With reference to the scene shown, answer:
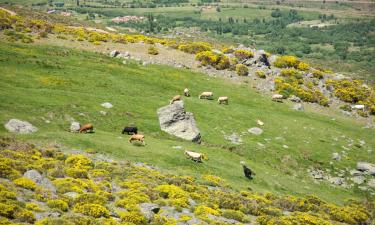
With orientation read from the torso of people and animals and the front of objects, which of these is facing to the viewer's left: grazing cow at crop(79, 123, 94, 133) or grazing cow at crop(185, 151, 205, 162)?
grazing cow at crop(79, 123, 94, 133)

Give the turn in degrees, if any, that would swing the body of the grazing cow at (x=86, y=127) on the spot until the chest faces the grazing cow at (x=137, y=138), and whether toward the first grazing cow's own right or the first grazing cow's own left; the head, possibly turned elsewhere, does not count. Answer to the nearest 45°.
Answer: approximately 180°

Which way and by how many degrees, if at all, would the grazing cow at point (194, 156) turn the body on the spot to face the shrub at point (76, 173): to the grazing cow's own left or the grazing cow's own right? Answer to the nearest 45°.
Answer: approximately 135° to the grazing cow's own right

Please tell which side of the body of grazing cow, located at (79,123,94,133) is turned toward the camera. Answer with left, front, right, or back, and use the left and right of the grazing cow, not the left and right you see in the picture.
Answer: left

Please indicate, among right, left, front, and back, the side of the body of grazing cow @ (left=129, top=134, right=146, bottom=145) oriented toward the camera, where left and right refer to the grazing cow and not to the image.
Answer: right

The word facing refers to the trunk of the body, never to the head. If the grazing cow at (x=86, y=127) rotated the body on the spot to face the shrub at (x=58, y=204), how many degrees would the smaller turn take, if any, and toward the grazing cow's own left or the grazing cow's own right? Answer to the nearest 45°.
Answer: approximately 90° to the grazing cow's own left

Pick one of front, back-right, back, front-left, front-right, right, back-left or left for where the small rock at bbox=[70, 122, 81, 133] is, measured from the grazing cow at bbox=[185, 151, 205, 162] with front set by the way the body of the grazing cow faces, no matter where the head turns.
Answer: back

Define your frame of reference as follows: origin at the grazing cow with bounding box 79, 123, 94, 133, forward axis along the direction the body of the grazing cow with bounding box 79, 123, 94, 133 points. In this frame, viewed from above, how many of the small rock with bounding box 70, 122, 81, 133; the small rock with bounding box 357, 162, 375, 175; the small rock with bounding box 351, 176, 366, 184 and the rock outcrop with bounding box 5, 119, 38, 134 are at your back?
2
